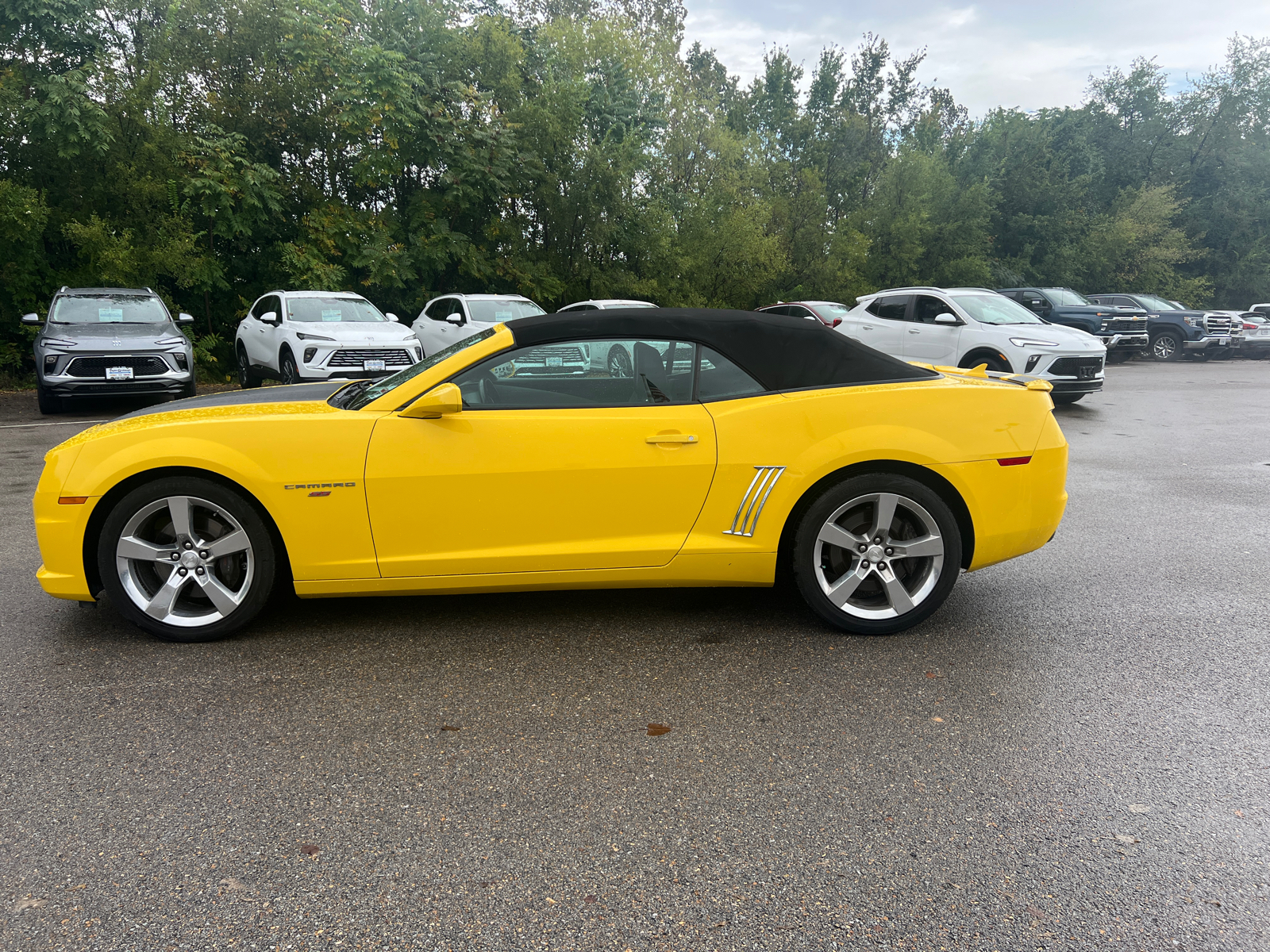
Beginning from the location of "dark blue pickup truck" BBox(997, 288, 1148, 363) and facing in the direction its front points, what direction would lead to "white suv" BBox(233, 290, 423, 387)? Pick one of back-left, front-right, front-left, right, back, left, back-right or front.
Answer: right

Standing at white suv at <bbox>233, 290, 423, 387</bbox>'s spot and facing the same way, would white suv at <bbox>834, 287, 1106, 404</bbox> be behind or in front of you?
in front

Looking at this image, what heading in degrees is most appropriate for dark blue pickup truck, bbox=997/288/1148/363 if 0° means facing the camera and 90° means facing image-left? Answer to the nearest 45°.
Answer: approximately 315°

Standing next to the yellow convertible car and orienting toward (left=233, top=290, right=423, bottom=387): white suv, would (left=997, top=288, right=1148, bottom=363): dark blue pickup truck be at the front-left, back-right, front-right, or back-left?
front-right

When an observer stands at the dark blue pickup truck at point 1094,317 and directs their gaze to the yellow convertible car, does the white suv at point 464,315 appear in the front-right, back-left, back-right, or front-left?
front-right

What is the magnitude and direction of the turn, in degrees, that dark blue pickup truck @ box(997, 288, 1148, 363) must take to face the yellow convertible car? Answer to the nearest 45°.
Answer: approximately 45° to its right

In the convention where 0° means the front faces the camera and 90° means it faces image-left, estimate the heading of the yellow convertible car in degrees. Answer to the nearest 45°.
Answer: approximately 90°

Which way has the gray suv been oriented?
toward the camera

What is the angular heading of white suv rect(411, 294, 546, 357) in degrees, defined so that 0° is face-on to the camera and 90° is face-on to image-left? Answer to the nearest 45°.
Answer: approximately 315°

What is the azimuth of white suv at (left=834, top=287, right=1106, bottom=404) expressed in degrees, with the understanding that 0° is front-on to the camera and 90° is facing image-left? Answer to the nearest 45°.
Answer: approximately 315°

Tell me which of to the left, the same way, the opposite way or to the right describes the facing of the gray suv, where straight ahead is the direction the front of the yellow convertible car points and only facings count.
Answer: to the left

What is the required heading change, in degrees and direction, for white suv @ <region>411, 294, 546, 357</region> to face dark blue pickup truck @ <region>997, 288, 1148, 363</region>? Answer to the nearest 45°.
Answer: approximately 45° to its left

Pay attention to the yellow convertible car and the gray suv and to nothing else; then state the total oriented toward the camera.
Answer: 1

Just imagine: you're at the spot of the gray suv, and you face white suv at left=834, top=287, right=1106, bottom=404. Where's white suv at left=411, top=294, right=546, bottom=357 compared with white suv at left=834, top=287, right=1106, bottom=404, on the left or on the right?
left

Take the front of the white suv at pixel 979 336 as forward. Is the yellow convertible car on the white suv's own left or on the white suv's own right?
on the white suv's own right
